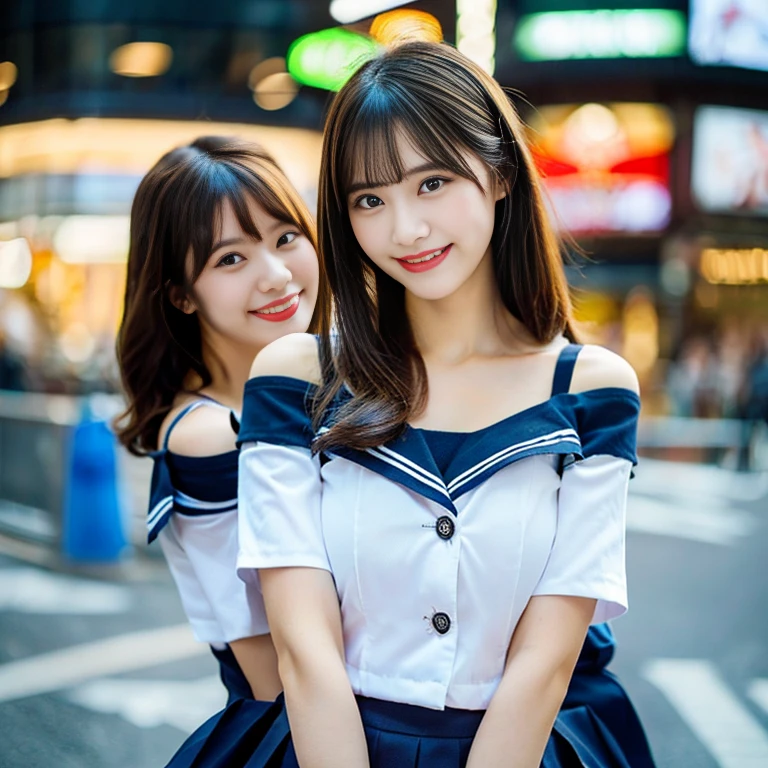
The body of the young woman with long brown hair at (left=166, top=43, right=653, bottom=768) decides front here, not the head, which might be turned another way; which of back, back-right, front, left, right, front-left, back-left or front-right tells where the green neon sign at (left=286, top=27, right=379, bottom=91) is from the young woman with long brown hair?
back

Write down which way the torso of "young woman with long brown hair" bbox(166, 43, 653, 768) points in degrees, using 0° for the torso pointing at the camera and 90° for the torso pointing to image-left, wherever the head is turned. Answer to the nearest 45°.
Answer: approximately 0°

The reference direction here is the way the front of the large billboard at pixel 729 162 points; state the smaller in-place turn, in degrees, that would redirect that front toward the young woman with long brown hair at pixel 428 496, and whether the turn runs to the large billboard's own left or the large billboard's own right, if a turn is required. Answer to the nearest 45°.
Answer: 0° — it already faces them

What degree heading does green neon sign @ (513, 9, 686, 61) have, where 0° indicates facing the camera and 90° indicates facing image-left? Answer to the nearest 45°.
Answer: approximately 0°

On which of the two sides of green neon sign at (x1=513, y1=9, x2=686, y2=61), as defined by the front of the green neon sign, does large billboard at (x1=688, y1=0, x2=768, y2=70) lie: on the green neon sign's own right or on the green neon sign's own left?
on the green neon sign's own left
